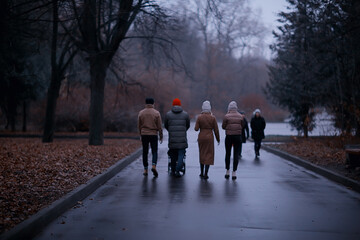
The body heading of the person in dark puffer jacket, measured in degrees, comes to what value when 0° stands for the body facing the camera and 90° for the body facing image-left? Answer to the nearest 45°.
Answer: approximately 180°

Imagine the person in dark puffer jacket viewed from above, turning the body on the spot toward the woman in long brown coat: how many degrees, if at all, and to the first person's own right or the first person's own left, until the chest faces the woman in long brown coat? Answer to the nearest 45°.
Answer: approximately 90° to the first person's own right

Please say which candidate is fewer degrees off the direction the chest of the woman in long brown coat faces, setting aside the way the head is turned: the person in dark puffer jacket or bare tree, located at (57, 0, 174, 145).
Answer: the bare tree

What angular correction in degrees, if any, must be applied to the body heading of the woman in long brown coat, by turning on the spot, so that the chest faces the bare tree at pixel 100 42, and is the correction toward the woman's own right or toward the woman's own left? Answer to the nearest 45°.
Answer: approximately 45° to the woman's own left

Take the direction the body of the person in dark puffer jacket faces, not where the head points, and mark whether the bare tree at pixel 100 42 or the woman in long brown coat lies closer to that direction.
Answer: the bare tree

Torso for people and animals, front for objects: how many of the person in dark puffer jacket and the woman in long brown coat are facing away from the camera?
2

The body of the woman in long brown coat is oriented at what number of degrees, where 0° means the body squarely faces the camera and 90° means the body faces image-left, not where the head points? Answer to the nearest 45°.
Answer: approximately 180°

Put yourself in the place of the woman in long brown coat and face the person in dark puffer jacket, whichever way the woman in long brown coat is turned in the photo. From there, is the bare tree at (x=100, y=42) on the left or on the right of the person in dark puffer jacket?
right

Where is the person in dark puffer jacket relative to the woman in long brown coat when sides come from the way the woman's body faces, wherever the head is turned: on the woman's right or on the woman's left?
on the woman's left
